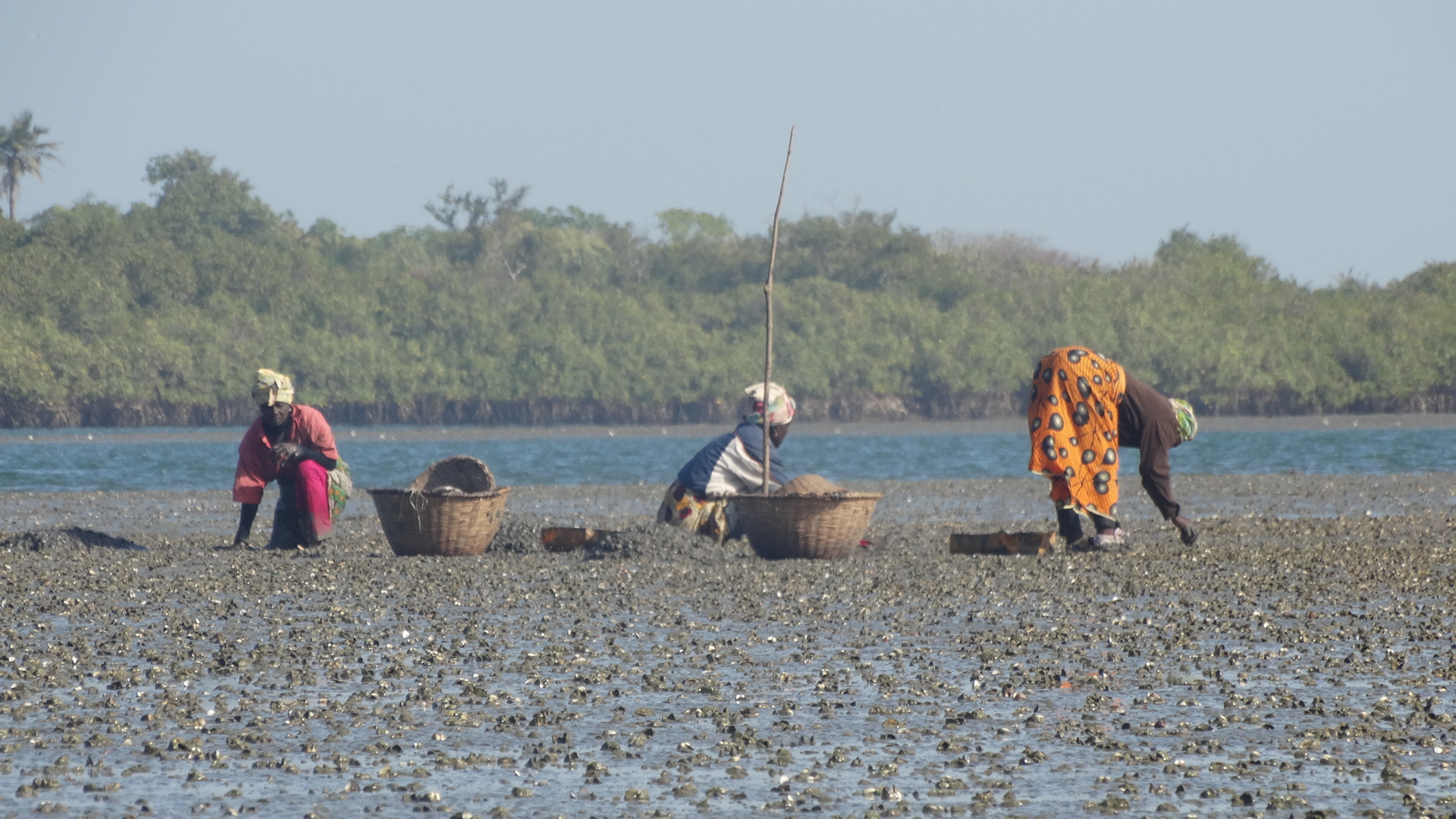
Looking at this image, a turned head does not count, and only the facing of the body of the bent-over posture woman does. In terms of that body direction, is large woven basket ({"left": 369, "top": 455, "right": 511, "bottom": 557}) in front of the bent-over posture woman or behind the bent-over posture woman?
behind

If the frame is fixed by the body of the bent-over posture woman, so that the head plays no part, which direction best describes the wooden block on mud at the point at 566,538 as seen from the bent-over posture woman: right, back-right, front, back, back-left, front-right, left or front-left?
back

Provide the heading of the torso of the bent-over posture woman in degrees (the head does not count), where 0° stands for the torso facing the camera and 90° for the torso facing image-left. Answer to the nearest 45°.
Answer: approximately 270°

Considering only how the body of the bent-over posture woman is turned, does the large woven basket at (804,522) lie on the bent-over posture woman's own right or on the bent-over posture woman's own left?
on the bent-over posture woman's own right

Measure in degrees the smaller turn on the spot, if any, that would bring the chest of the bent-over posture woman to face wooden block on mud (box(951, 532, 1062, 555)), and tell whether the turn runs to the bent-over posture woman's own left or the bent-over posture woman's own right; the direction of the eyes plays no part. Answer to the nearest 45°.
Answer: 0° — they already face it

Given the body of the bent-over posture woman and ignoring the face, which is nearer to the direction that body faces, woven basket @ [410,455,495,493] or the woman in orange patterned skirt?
the woman in orange patterned skirt

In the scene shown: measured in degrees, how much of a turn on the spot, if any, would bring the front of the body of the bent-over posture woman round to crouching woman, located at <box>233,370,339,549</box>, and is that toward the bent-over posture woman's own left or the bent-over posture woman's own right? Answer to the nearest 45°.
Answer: approximately 180°

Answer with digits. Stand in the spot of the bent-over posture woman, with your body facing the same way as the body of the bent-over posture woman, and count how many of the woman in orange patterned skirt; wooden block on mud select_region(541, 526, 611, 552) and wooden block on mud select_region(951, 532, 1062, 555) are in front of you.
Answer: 2

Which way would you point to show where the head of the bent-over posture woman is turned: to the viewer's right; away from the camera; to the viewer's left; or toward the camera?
to the viewer's right

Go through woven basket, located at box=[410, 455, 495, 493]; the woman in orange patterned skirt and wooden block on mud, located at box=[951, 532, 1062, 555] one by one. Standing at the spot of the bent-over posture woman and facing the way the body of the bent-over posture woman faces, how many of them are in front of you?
2

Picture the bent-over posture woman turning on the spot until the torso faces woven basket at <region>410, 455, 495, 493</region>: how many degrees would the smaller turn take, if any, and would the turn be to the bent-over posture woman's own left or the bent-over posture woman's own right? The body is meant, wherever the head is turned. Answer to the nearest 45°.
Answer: approximately 180°
